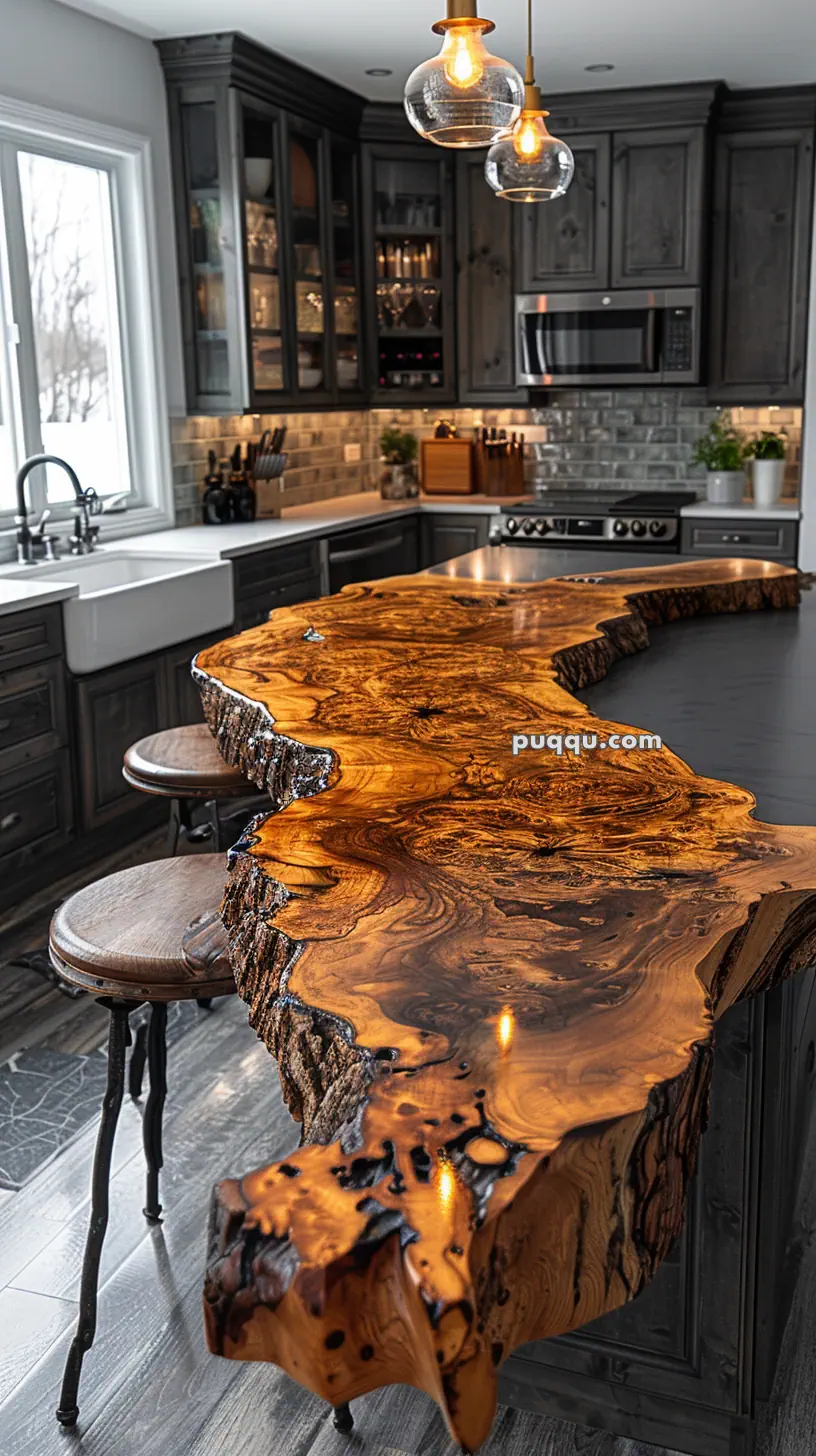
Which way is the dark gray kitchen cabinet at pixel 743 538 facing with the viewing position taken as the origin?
facing the viewer

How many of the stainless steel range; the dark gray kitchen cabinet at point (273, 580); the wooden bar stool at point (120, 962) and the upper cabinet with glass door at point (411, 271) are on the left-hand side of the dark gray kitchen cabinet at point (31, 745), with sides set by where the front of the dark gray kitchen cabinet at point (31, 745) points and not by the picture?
3

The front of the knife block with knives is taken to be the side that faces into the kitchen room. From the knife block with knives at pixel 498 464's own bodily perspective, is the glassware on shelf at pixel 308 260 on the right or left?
on its right

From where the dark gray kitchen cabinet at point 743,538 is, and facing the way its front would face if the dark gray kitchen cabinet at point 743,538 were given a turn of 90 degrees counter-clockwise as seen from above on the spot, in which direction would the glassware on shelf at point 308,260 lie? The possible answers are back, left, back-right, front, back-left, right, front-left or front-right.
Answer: back

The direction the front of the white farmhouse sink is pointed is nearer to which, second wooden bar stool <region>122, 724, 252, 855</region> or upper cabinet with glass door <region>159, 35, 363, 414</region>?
the second wooden bar stool

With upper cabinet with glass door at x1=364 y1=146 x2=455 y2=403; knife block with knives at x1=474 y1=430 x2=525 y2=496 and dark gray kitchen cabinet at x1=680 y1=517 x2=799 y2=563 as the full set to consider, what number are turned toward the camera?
3

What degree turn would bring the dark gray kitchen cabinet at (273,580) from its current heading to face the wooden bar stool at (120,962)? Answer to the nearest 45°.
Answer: approximately 45° to its right

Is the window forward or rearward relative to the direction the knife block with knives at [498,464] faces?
forward

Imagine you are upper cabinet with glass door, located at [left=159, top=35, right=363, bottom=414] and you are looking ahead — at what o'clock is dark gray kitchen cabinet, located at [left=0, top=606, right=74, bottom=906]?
The dark gray kitchen cabinet is roughly at 2 o'clock from the upper cabinet with glass door.

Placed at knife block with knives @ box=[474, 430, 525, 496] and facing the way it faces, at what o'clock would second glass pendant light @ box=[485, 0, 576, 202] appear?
The second glass pendant light is roughly at 12 o'clock from the knife block with knives.

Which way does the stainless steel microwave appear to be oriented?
toward the camera

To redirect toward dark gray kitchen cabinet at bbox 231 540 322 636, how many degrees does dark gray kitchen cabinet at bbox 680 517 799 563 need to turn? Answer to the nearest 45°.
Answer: approximately 45° to its right

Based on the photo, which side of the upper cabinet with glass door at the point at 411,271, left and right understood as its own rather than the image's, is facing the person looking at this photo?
front

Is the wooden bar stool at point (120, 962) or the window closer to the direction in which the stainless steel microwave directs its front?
the wooden bar stool

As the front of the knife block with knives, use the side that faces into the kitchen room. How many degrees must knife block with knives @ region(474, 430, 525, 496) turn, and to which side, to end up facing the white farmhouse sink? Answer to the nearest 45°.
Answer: approximately 45° to its right
